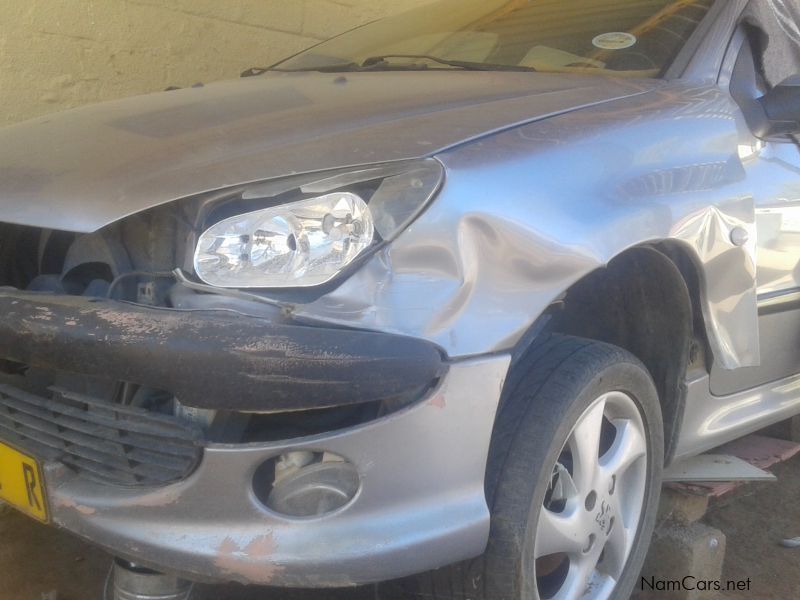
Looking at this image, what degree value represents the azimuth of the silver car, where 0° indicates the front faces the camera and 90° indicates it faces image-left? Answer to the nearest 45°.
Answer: approximately 45°
